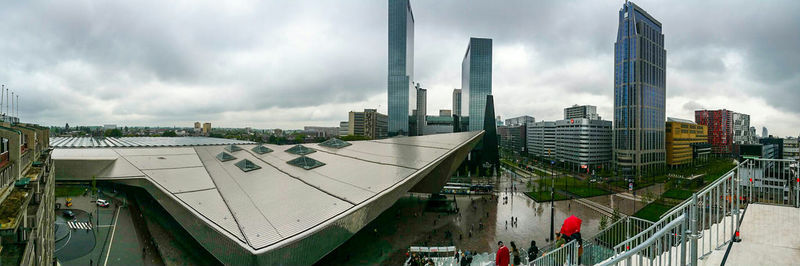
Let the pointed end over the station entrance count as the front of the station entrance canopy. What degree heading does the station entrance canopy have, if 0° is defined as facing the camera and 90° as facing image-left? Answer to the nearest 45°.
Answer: approximately 315°

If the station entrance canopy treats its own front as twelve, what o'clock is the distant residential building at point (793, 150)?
The distant residential building is roughly at 11 o'clock from the station entrance canopy.

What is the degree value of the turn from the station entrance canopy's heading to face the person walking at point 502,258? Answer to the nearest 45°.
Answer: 0° — it already faces them

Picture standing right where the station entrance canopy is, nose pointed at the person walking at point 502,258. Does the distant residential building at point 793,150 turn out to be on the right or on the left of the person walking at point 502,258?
left
